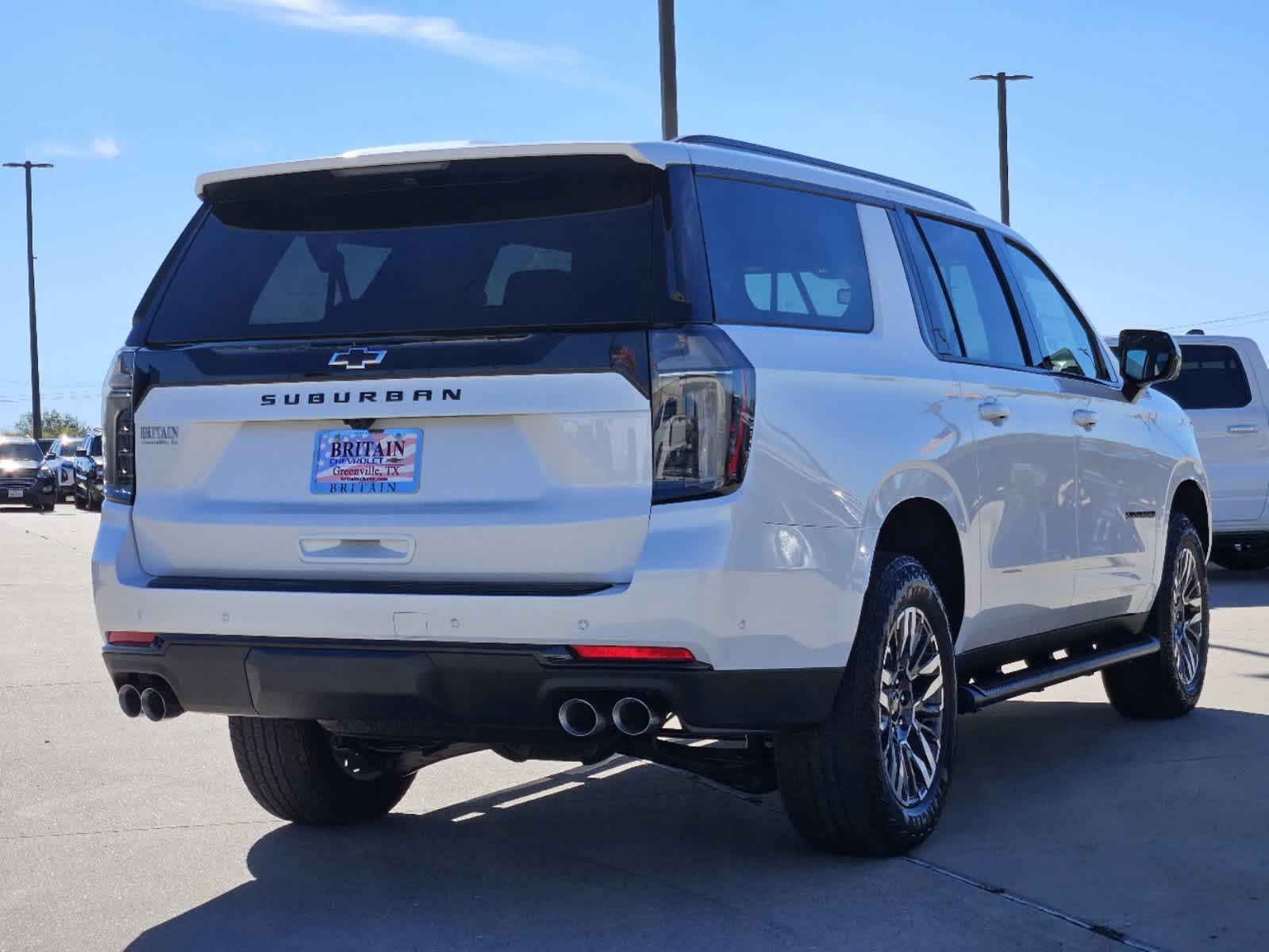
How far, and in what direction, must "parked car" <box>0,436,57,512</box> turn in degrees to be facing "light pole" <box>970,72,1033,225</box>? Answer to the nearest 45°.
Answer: approximately 45° to its left

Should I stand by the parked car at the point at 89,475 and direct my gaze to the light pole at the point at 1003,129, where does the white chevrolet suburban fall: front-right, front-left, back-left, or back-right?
front-right

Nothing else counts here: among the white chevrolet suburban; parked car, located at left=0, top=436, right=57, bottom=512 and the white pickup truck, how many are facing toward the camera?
1

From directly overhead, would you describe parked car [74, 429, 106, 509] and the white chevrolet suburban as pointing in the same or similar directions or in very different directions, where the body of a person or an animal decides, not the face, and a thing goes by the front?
very different directions

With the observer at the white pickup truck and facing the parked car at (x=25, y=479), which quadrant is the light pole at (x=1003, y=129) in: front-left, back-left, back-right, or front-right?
front-right

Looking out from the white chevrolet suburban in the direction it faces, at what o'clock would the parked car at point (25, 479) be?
The parked car is roughly at 10 o'clock from the white chevrolet suburban.

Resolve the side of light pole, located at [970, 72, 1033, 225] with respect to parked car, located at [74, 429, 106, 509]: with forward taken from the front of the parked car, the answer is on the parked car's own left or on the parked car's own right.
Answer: on the parked car's own left

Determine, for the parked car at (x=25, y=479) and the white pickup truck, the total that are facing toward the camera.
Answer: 1

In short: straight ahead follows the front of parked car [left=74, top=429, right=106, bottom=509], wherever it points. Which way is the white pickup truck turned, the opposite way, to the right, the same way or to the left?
to the right

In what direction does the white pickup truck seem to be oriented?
to the viewer's left

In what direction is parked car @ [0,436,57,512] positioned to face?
toward the camera

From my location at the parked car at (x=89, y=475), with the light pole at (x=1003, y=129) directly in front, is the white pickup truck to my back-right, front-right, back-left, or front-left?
front-right

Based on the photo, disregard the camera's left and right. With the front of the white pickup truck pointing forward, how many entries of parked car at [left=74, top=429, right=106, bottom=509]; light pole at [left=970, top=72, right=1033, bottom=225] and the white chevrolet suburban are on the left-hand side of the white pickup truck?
1

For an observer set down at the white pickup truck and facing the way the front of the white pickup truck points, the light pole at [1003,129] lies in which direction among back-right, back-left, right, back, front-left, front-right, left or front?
right

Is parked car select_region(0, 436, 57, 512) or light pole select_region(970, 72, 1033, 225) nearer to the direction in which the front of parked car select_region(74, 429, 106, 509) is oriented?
the parked car

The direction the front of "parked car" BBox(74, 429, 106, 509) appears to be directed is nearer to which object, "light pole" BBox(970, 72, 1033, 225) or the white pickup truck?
the white pickup truck
